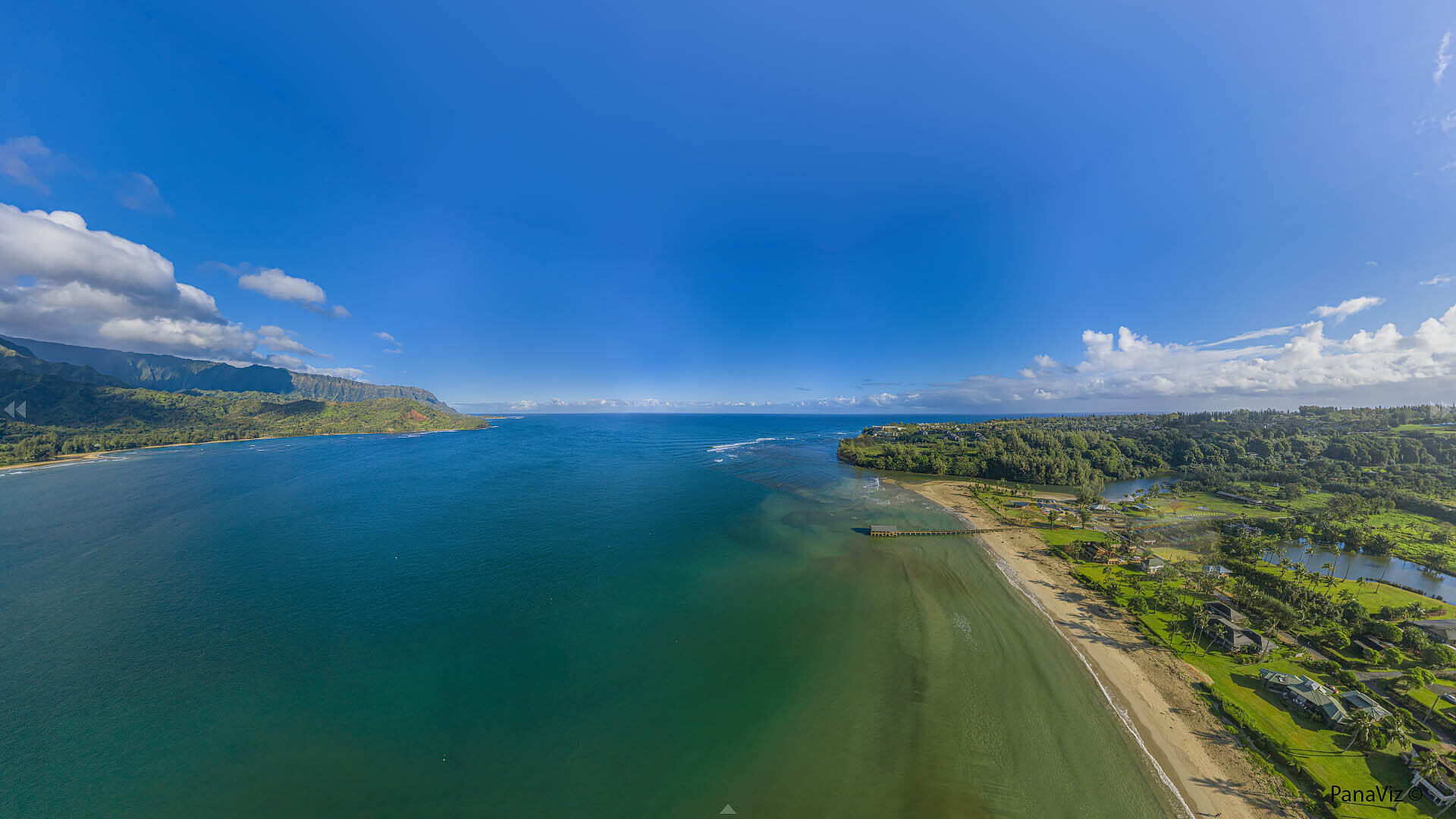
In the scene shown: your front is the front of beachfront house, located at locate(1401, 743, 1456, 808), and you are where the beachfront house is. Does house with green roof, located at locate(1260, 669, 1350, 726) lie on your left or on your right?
on your right

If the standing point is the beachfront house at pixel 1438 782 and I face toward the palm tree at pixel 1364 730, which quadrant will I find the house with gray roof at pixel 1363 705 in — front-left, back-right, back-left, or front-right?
front-right

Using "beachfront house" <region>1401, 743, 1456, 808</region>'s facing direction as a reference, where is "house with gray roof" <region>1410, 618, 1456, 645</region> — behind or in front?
behind

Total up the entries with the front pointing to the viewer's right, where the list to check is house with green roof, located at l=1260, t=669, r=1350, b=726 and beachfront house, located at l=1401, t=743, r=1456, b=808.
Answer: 0

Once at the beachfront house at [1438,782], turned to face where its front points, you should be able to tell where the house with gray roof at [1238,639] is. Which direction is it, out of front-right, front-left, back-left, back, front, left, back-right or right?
right

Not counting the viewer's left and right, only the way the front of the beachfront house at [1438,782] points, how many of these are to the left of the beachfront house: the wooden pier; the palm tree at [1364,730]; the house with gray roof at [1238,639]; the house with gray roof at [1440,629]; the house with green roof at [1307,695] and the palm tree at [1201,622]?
0

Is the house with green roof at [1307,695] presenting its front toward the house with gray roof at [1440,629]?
no

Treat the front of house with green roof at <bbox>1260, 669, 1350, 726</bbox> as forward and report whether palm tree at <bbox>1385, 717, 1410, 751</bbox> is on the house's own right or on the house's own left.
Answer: on the house's own left

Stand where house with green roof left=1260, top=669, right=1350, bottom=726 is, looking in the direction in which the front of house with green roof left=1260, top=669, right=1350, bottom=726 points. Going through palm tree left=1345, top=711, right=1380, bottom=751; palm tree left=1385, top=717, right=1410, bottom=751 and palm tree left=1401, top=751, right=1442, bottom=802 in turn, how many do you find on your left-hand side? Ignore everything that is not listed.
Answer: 3

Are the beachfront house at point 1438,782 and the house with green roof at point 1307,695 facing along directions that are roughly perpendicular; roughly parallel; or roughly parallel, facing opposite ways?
roughly parallel

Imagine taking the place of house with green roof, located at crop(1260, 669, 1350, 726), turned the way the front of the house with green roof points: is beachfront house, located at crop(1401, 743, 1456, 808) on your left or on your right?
on your left

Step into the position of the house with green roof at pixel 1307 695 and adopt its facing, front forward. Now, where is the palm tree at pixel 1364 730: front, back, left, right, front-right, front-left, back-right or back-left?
left

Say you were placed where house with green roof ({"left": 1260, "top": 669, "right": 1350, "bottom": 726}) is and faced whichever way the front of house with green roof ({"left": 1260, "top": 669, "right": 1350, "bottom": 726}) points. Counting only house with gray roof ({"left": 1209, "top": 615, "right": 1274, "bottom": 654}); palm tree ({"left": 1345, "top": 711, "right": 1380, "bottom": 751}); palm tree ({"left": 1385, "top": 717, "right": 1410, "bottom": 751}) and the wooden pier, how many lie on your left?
2

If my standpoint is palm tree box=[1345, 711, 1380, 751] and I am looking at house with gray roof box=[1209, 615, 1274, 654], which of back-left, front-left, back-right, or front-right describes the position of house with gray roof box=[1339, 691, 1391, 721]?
front-right

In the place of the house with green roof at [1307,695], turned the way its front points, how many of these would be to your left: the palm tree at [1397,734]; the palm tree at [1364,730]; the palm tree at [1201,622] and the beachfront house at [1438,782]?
3

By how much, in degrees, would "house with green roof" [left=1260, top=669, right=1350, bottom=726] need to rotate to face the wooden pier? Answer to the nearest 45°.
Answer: approximately 45° to its right

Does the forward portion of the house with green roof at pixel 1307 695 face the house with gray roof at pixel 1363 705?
no
